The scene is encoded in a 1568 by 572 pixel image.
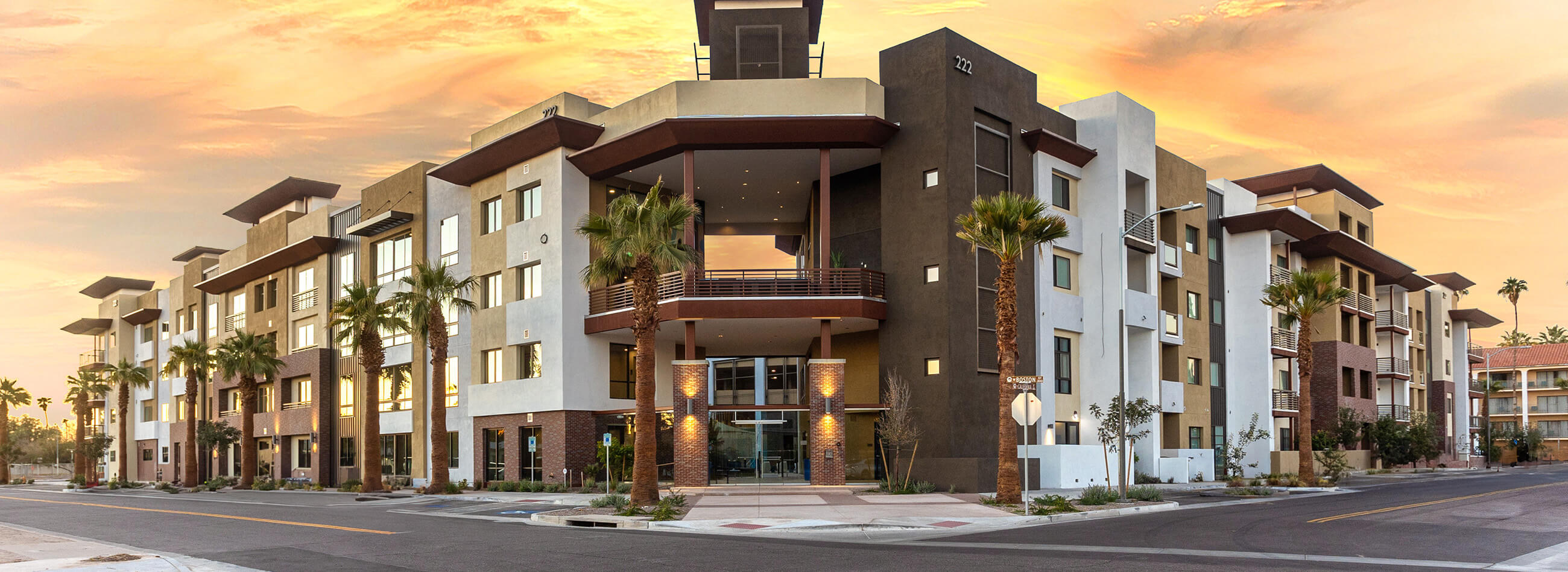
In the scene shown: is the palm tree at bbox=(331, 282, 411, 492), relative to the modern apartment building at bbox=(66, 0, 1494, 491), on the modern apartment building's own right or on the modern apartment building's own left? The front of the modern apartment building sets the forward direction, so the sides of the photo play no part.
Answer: on the modern apartment building's own right

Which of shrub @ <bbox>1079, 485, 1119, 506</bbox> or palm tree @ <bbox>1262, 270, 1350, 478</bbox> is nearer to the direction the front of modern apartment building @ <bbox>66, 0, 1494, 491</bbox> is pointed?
the shrub

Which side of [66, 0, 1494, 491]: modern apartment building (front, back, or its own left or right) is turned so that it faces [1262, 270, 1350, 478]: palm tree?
left

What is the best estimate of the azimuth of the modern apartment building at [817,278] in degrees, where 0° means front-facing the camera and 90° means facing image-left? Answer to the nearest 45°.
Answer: approximately 0°

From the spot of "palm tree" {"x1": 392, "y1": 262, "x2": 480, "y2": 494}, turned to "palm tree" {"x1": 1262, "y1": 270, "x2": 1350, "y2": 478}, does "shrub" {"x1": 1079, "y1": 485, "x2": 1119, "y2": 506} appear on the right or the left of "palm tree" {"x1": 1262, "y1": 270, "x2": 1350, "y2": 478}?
right

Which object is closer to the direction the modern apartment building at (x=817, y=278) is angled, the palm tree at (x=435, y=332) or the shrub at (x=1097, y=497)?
the shrub

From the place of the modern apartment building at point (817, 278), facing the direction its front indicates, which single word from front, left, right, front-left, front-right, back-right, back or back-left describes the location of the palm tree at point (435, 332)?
right
